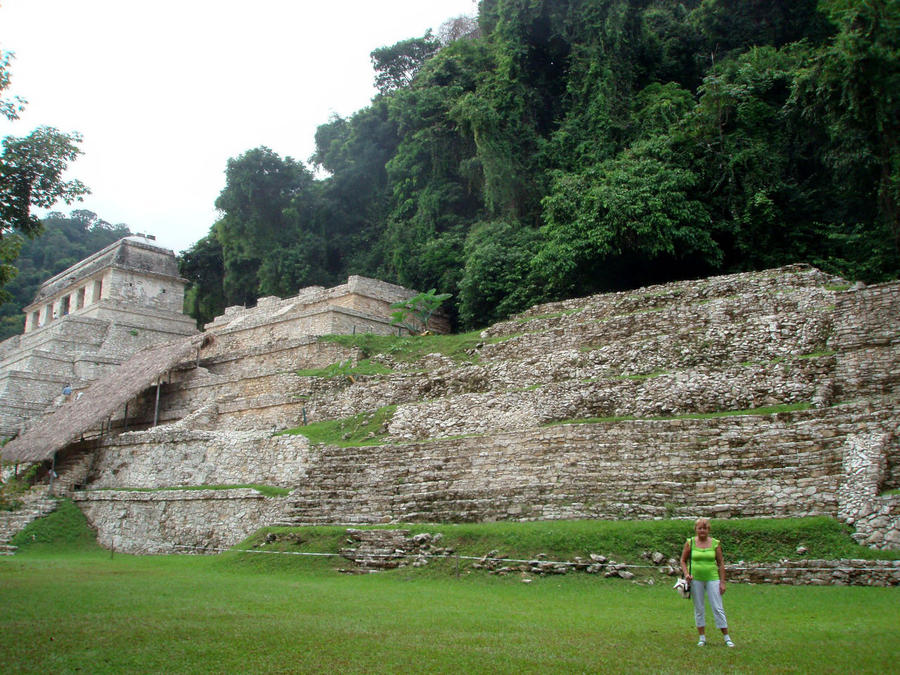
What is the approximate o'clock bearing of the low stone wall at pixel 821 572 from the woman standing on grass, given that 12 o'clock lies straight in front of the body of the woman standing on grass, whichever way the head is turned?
The low stone wall is roughly at 7 o'clock from the woman standing on grass.

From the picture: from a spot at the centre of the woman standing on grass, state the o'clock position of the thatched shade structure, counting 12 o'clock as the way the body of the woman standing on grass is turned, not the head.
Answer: The thatched shade structure is roughly at 4 o'clock from the woman standing on grass.

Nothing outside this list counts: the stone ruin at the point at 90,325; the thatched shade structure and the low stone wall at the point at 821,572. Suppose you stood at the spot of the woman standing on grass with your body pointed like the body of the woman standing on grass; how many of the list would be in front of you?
0

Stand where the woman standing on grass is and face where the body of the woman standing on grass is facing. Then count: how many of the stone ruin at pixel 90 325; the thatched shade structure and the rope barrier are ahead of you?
0

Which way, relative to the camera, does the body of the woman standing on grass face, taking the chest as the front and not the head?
toward the camera

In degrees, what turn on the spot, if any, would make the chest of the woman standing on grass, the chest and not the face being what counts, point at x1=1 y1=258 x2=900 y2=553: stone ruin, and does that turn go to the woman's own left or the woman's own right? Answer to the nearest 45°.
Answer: approximately 180°

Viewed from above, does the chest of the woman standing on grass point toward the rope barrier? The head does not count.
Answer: no

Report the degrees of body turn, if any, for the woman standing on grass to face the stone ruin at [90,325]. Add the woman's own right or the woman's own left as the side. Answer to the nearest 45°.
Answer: approximately 135° to the woman's own right
